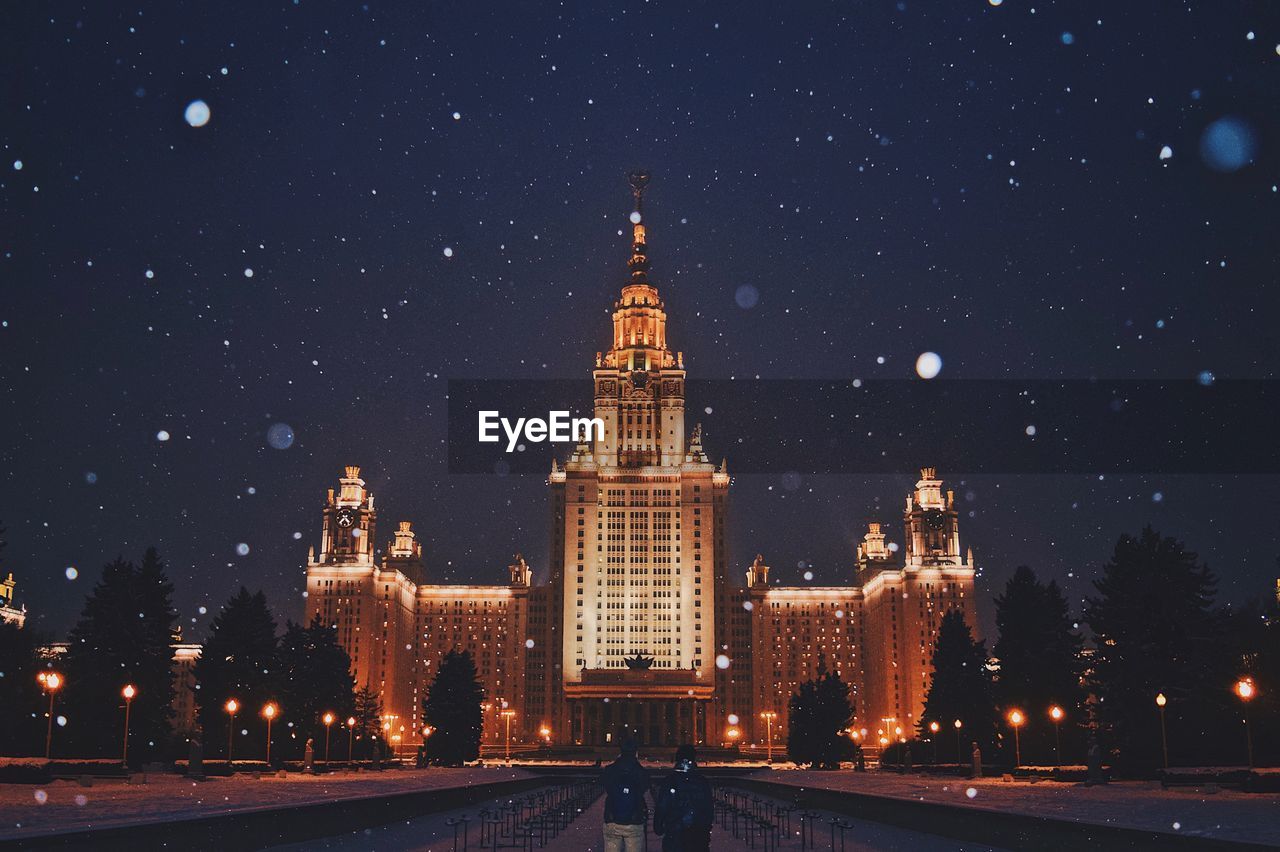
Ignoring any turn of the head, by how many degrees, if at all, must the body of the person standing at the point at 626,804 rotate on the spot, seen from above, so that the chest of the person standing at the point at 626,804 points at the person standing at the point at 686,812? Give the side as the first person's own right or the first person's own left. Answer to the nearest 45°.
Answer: approximately 135° to the first person's own right

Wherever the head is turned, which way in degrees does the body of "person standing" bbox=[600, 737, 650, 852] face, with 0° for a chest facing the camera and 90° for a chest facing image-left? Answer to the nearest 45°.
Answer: approximately 180°
